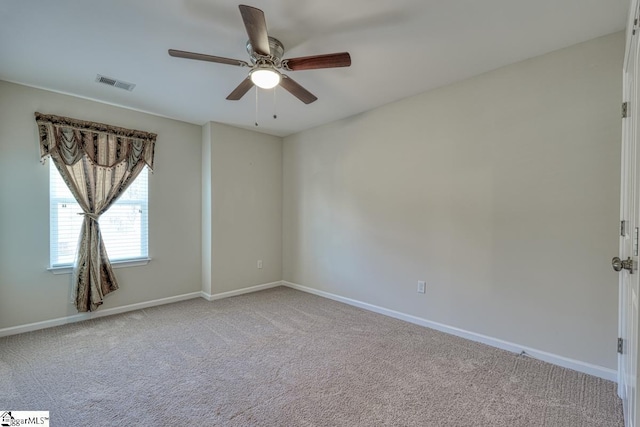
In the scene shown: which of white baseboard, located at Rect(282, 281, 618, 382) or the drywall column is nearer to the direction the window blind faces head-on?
the white baseboard

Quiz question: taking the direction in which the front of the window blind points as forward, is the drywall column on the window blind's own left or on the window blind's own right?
on the window blind's own left

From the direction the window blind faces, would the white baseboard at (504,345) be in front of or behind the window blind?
in front

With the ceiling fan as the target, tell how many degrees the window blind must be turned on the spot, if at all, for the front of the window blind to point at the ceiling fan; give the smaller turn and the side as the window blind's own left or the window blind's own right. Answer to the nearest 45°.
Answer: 0° — it already faces it
